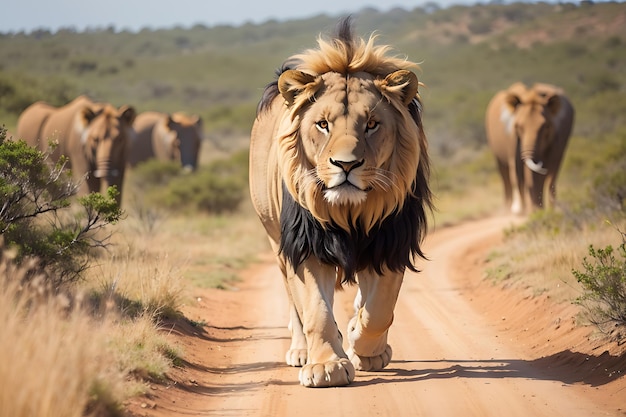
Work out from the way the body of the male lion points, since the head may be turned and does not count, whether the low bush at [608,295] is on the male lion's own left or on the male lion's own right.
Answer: on the male lion's own left

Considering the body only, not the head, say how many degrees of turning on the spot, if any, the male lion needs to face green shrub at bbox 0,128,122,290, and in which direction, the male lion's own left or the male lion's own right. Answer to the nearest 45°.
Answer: approximately 135° to the male lion's own right

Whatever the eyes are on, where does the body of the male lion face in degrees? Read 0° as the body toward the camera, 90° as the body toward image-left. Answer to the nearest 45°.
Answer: approximately 0°

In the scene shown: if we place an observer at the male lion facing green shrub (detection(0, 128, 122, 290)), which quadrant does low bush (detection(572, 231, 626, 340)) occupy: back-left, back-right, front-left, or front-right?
back-right
